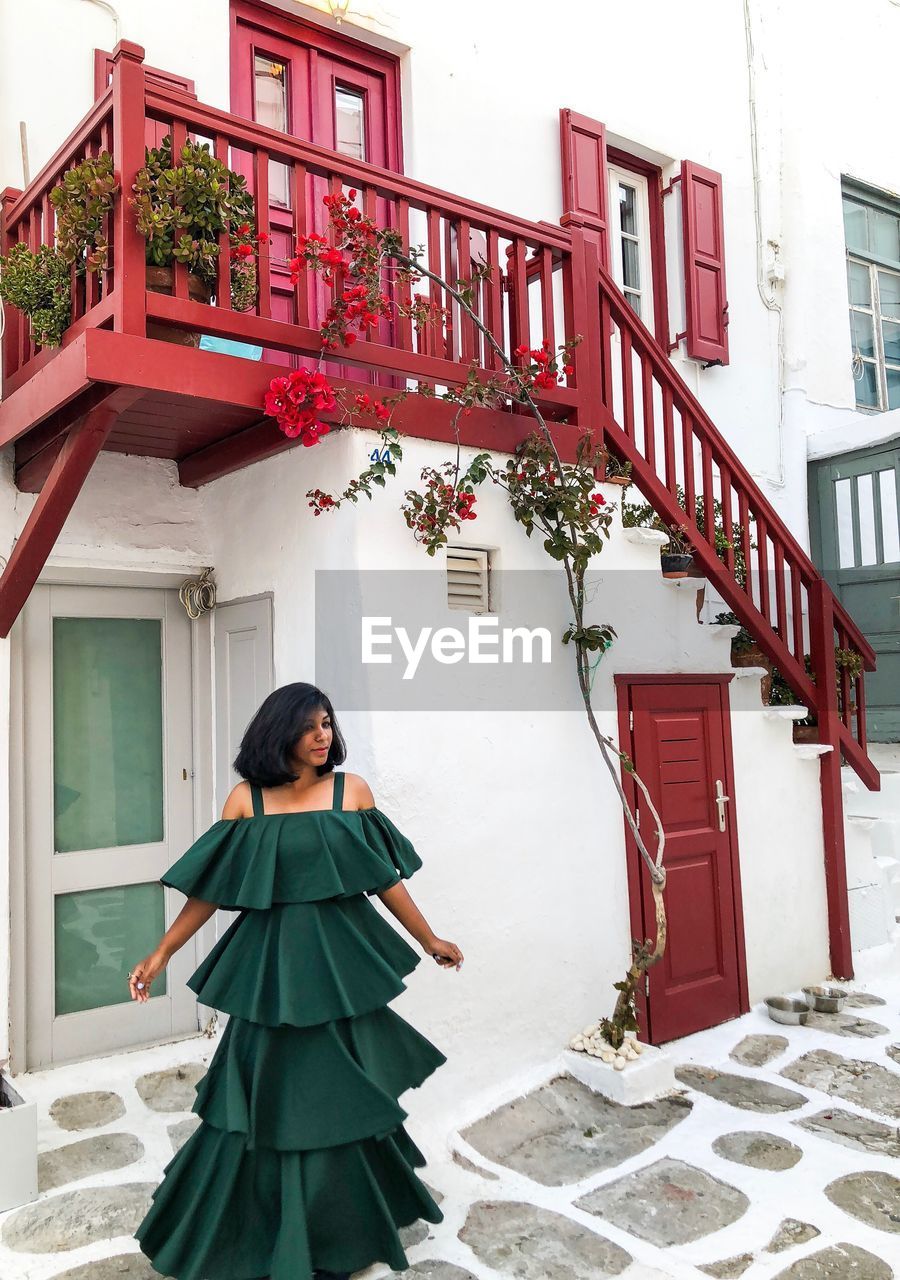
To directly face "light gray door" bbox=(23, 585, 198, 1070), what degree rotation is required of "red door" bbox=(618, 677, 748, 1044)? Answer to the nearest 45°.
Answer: approximately 135° to its right

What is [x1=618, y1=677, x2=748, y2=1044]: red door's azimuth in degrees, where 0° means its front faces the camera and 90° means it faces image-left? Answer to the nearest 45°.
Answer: approximately 315°

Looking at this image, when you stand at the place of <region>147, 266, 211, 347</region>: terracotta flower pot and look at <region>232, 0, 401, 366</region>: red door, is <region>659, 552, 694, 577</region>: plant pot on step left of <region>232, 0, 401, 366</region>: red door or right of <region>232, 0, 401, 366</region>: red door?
right

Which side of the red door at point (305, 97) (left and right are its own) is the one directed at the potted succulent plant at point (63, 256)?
right

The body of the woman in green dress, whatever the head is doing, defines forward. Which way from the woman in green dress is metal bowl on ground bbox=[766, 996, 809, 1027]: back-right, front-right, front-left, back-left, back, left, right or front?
back-left

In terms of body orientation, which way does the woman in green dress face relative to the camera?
toward the camera

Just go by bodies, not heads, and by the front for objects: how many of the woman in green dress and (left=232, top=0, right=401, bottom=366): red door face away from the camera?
0

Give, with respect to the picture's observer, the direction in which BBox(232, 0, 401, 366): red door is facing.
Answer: facing the viewer and to the right of the viewer

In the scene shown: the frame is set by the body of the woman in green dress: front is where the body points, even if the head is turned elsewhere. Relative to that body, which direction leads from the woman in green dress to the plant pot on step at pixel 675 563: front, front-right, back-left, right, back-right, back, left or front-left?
back-left
